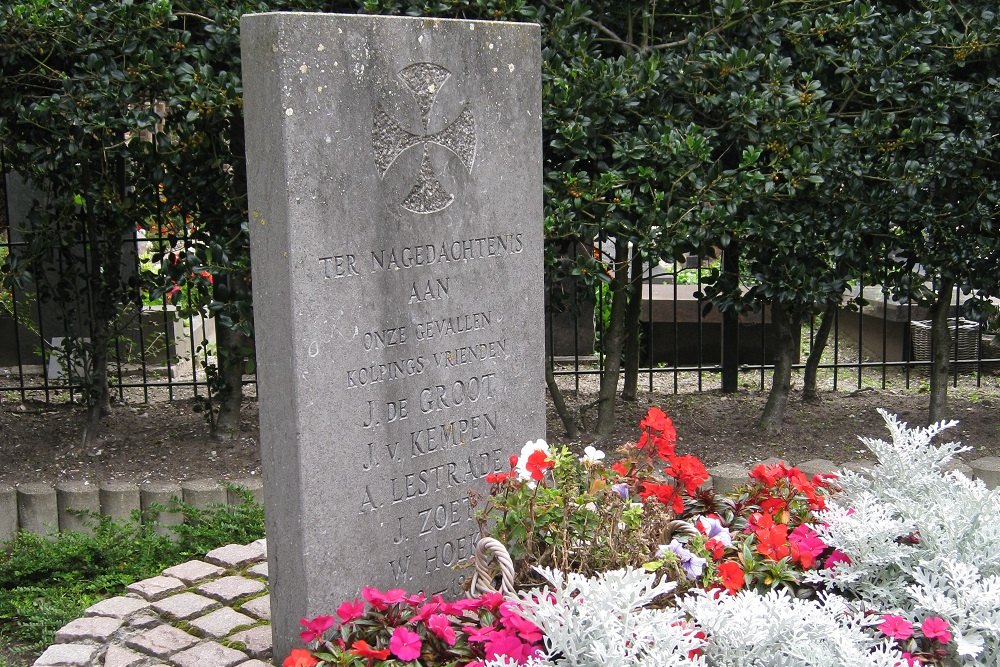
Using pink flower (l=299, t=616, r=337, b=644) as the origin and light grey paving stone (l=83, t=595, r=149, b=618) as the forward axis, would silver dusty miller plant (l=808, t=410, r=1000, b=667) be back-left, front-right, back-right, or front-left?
back-right

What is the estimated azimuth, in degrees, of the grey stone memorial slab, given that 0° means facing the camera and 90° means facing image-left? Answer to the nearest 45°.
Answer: approximately 315°

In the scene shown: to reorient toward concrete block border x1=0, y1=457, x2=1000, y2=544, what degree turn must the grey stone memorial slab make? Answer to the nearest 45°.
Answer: approximately 180°

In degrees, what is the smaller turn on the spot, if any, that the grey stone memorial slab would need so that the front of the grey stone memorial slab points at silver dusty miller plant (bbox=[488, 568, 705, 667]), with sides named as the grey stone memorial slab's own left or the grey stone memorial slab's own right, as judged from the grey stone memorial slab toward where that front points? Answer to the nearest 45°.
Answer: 0° — it already faces it
